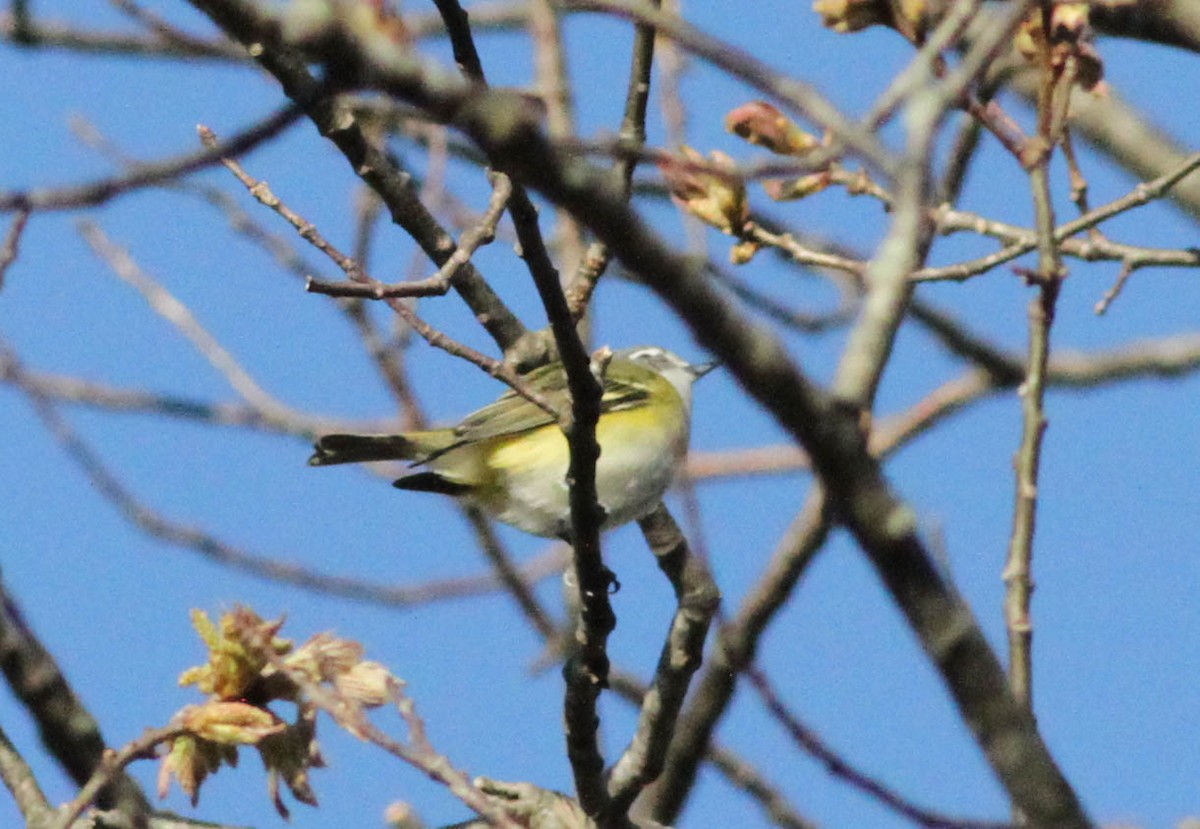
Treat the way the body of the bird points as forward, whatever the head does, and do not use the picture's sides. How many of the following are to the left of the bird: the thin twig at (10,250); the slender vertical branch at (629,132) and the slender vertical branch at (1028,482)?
0

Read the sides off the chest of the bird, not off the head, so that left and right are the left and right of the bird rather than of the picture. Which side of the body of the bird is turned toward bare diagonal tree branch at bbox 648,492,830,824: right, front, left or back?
front

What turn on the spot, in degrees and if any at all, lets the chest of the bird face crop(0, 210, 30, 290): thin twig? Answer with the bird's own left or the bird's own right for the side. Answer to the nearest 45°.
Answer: approximately 135° to the bird's own right

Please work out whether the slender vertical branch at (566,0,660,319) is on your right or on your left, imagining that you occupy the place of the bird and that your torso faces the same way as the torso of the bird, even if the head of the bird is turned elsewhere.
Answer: on your right

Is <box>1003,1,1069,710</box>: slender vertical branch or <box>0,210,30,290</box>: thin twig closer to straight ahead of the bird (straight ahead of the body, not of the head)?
the slender vertical branch

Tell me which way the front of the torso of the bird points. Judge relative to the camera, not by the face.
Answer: to the viewer's right
